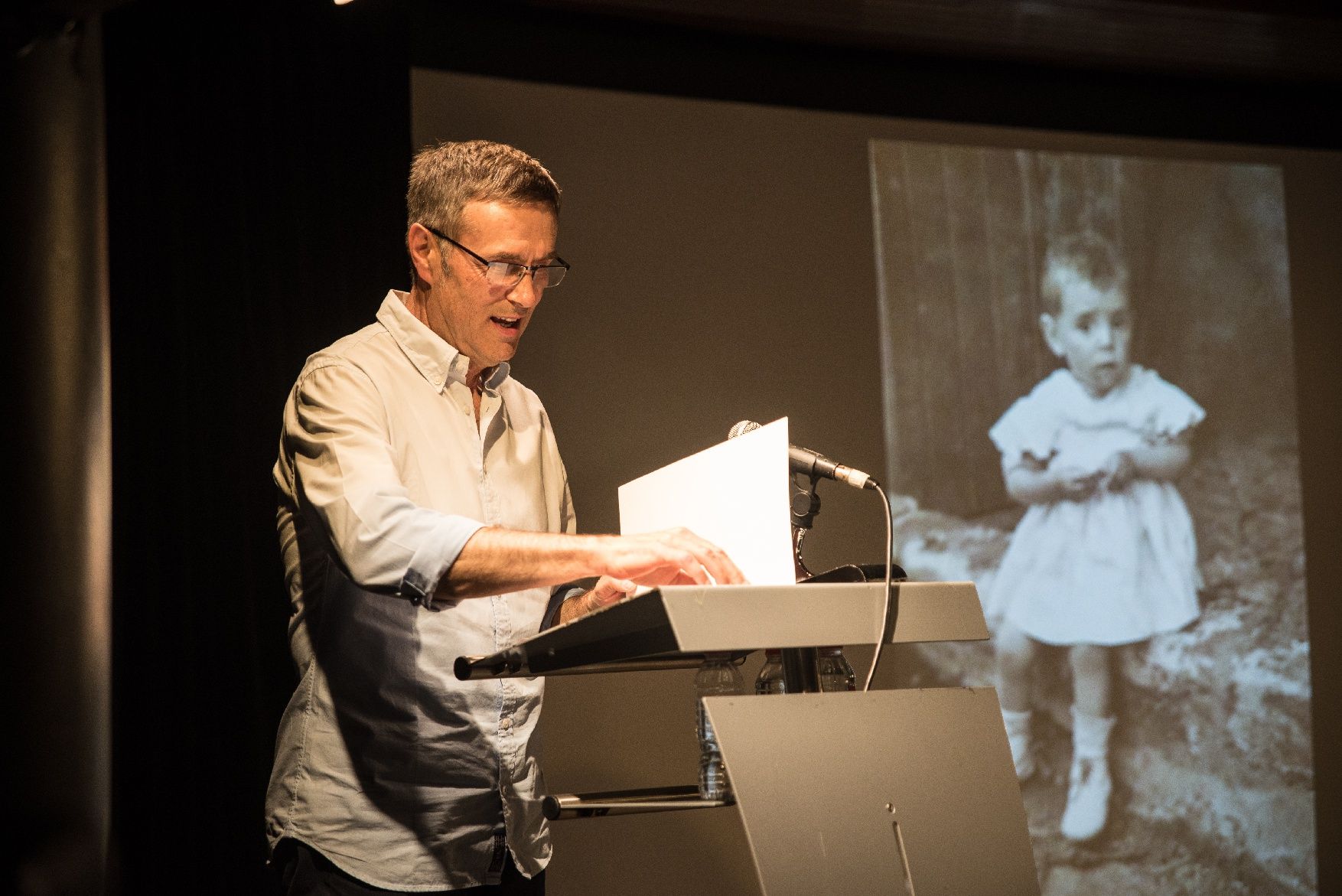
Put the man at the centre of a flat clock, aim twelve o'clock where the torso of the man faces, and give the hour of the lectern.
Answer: The lectern is roughly at 12 o'clock from the man.

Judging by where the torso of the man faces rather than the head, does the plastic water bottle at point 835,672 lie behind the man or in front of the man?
in front

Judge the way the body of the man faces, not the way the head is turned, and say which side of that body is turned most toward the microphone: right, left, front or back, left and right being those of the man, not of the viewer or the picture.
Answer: front

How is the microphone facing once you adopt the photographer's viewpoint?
facing to the left of the viewer

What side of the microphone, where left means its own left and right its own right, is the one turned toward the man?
front

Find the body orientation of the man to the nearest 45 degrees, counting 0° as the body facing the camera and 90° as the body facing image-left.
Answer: approximately 315°
